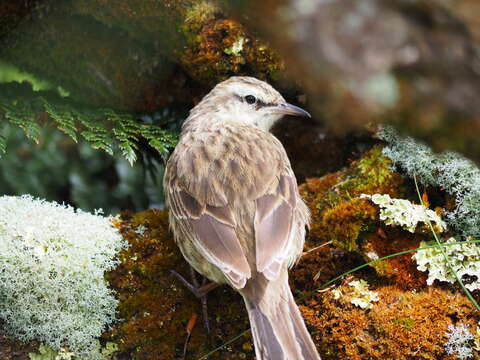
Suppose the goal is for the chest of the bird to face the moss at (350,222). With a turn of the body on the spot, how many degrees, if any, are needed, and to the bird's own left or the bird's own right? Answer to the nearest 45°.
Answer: approximately 45° to the bird's own right

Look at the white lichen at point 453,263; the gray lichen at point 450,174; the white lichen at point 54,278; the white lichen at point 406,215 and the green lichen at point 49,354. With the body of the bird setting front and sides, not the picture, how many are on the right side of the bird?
3

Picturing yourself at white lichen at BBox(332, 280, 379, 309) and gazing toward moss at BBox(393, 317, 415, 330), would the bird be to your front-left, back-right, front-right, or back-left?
back-right

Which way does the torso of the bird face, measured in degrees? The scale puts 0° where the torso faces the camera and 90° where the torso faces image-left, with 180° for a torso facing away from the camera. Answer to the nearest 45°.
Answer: approximately 180°

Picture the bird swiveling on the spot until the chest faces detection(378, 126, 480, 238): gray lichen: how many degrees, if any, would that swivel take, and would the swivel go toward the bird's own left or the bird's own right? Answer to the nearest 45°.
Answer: approximately 90° to the bird's own right

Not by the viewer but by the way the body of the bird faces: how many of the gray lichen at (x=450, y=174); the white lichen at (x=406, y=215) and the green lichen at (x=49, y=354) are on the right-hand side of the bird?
2

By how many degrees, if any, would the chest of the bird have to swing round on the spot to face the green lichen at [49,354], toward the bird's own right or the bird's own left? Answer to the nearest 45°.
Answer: approximately 90° to the bird's own left

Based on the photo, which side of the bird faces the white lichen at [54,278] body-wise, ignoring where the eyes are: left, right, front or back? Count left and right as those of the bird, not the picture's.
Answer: left
